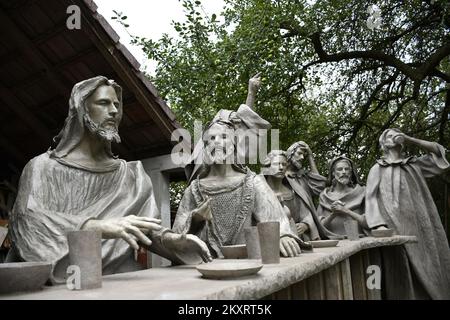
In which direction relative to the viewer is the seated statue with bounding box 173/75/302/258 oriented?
toward the camera

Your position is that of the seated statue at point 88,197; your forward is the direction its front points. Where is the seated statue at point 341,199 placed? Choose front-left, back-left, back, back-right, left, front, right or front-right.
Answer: left

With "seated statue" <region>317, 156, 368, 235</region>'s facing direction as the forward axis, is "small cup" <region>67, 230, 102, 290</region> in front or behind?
in front

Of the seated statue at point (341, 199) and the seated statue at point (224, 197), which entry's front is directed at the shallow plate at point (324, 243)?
the seated statue at point (341, 199)

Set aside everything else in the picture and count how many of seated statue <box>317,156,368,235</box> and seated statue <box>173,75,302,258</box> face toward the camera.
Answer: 2

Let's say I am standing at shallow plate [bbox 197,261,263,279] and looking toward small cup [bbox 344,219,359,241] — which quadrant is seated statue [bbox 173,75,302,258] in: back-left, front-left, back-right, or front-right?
front-left

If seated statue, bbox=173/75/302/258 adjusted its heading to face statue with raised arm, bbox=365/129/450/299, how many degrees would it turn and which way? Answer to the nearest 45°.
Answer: approximately 135° to its left

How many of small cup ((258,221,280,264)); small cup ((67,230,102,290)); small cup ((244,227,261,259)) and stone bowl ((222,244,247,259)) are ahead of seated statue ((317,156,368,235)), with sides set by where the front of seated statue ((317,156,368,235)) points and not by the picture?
4

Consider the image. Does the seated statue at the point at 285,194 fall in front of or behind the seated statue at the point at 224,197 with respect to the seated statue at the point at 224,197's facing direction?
behind

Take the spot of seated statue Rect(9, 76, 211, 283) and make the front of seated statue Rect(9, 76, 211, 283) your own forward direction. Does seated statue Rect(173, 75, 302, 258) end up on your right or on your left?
on your left

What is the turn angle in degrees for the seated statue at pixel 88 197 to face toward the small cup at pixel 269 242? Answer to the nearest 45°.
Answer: approximately 45° to its left

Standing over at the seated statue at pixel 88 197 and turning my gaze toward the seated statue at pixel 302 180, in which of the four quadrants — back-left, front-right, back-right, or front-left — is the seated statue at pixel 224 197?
front-right

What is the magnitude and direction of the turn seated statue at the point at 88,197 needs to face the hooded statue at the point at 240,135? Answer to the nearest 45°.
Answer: approximately 90° to its left
